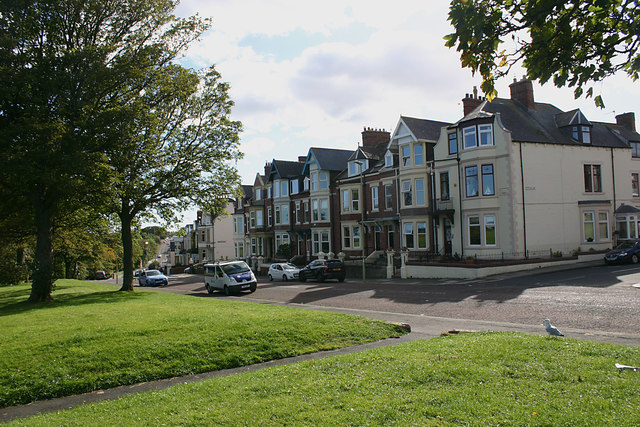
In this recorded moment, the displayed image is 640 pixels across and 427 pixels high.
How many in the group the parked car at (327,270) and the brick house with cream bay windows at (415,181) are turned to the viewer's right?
0

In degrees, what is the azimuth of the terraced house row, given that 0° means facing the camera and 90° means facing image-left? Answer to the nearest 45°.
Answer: approximately 45°

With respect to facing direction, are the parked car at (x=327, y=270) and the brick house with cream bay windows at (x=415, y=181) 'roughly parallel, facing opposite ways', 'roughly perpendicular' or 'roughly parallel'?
roughly perpendicular

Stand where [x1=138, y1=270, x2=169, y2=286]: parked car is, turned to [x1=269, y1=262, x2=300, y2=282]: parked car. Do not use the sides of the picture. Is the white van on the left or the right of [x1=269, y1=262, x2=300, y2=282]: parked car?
right

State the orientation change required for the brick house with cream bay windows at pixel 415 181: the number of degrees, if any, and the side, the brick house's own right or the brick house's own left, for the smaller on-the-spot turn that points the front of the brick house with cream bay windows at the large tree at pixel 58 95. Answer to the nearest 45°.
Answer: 0° — it already faces it
